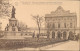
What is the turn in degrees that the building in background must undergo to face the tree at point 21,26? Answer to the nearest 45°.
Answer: approximately 90° to its right

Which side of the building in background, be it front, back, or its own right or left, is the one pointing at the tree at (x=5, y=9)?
front

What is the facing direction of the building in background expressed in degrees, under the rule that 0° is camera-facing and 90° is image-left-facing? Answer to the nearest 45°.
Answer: approximately 0°
